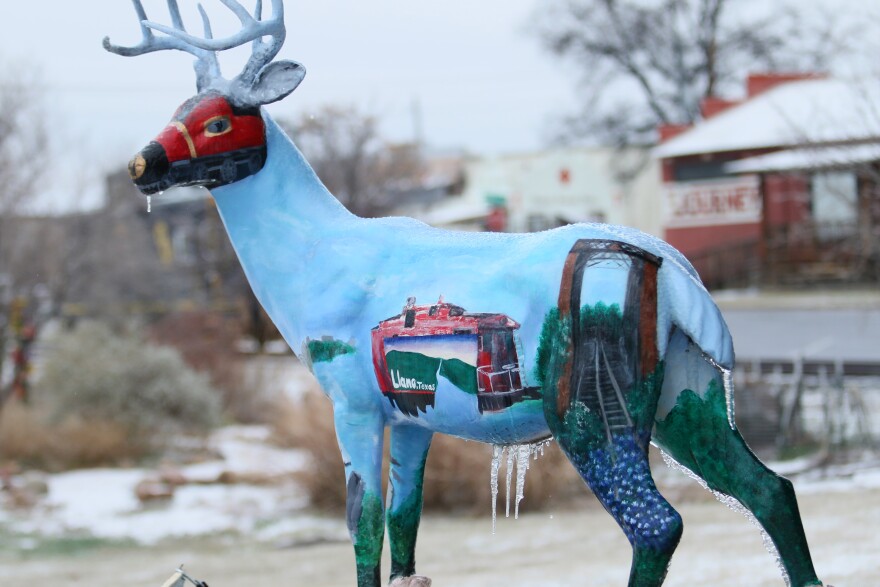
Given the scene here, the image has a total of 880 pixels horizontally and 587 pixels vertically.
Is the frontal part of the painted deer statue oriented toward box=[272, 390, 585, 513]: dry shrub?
no

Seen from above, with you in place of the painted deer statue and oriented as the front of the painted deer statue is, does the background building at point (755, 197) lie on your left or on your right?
on your right

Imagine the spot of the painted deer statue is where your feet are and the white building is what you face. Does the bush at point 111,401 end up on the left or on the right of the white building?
left

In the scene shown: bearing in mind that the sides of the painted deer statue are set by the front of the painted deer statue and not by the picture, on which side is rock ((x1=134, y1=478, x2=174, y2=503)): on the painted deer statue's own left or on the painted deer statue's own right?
on the painted deer statue's own right

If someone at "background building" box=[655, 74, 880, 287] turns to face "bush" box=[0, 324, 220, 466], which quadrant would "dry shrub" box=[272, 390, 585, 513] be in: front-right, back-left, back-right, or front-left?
front-left

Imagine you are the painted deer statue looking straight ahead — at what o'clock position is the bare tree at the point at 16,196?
The bare tree is roughly at 2 o'clock from the painted deer statue.

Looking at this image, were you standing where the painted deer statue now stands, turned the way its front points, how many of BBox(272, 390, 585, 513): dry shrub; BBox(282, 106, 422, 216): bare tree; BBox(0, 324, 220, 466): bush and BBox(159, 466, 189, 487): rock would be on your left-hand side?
0

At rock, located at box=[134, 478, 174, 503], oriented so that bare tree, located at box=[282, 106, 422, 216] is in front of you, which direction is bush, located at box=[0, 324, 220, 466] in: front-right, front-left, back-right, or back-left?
front-left

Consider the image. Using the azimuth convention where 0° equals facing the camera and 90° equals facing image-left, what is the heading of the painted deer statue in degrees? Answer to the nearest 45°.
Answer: approximately 90°

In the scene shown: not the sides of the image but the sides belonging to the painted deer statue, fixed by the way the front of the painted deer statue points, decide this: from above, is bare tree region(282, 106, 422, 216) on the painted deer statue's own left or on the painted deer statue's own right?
on the painted deer statue's own right

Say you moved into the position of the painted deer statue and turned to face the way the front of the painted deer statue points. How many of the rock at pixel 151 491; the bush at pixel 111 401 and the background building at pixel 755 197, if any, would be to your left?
0

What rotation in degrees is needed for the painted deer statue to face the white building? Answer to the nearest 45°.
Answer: approximately 90° to its right

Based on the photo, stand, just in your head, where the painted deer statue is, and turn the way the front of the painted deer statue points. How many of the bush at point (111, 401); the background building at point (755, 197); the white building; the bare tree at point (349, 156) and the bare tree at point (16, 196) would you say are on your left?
0

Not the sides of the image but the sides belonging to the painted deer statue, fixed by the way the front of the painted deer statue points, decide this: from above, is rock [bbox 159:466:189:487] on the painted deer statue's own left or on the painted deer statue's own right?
on the painted deer statue's own right

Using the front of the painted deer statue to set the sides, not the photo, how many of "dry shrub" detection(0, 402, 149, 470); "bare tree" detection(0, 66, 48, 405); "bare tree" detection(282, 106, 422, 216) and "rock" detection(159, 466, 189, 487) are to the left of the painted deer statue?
0
